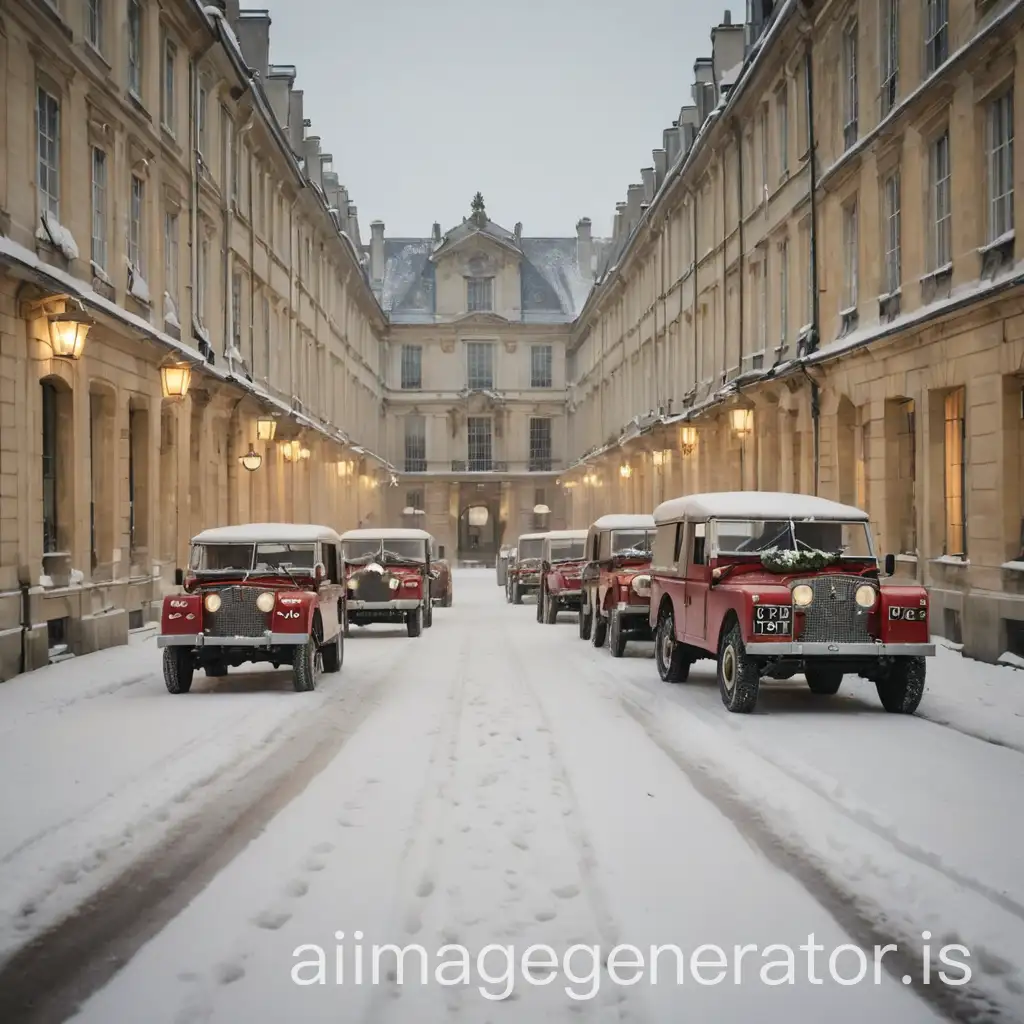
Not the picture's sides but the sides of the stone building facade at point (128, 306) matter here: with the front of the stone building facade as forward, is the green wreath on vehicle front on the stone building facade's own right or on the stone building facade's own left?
on the stone building facade's own right

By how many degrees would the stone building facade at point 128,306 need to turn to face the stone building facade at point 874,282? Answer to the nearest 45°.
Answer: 0° — it already faces it

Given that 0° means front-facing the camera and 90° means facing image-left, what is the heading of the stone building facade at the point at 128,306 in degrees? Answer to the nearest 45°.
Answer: approximately 270°
